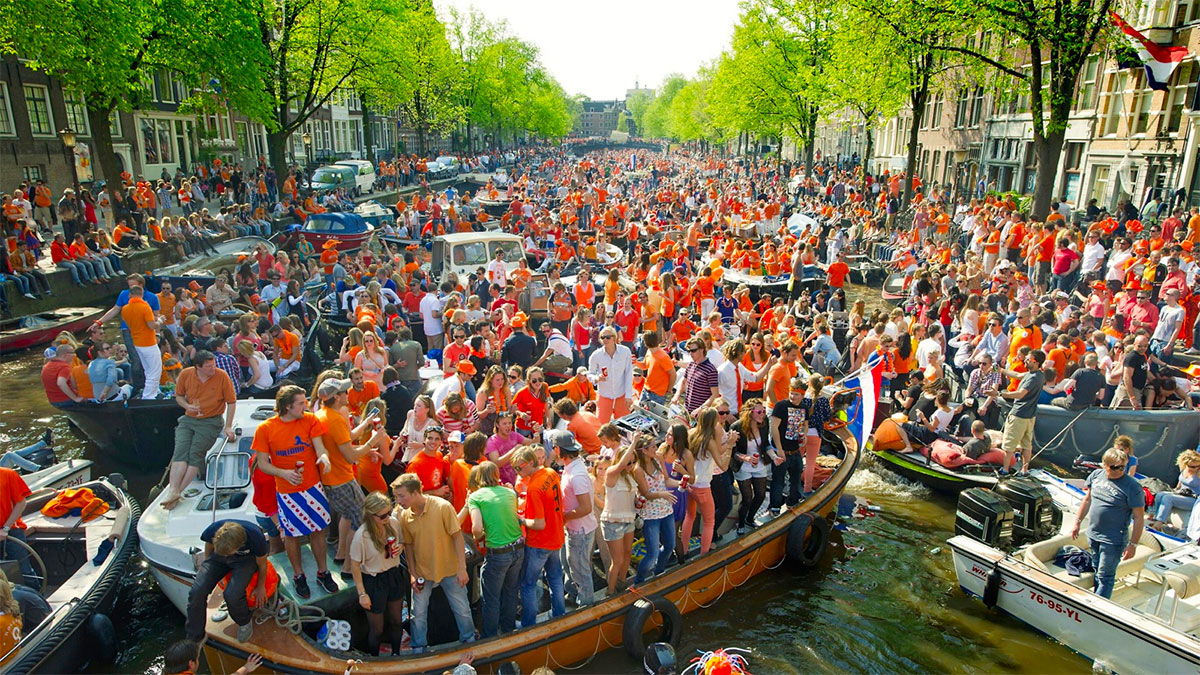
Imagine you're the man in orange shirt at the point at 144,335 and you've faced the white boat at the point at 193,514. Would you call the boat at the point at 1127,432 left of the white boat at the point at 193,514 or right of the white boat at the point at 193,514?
left

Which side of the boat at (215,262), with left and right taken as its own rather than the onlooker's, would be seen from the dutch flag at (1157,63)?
left

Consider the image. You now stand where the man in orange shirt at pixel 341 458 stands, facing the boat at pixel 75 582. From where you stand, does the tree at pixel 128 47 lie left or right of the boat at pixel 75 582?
right

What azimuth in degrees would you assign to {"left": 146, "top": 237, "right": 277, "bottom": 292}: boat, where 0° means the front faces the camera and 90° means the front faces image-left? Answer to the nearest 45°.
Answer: approximately 225°

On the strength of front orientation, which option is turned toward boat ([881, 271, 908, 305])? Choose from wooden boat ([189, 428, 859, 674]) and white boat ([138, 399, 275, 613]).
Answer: the wooden boat

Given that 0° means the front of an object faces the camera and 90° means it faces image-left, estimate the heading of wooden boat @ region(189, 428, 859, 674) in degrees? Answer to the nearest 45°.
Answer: approximately 225°
